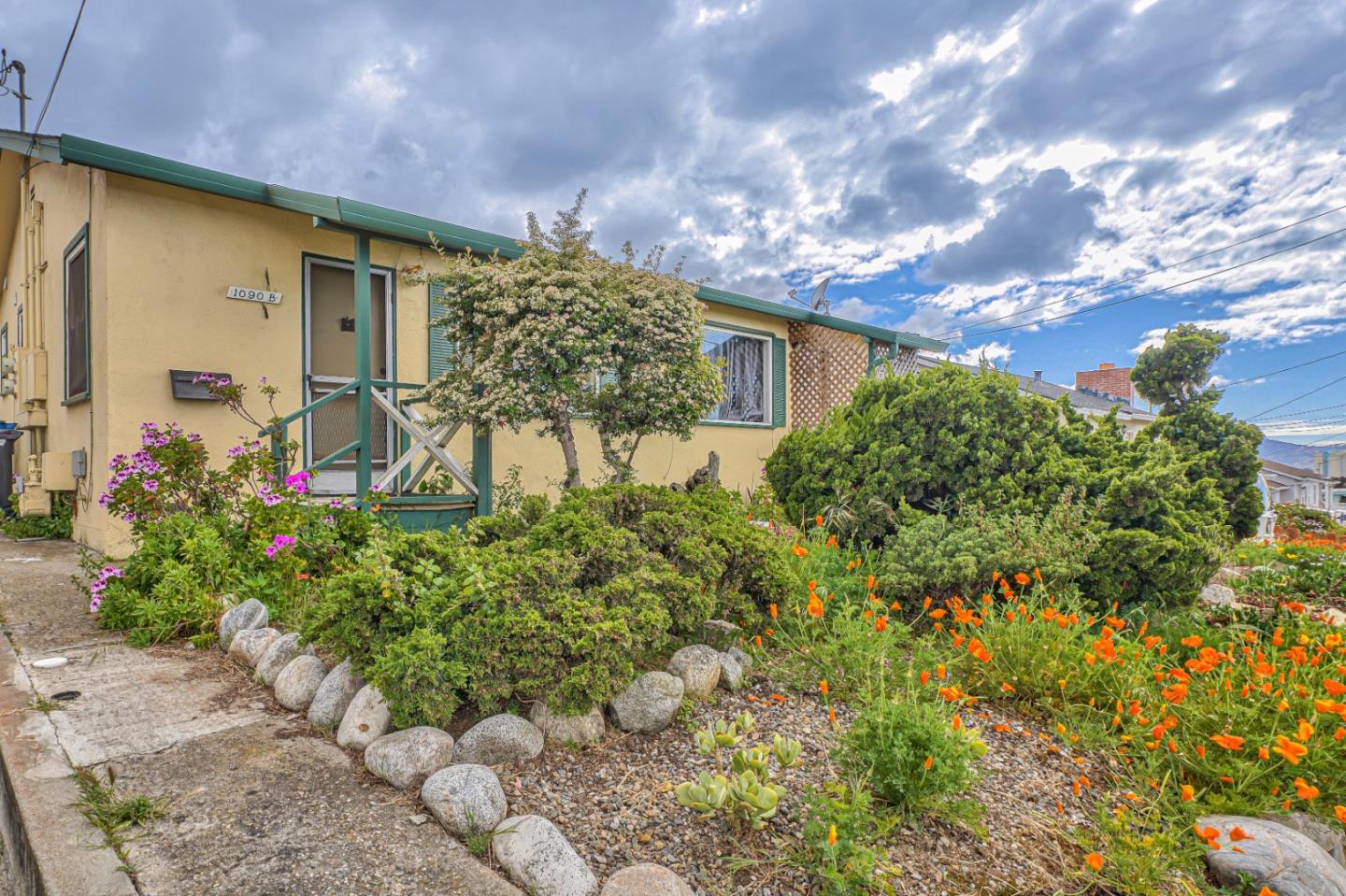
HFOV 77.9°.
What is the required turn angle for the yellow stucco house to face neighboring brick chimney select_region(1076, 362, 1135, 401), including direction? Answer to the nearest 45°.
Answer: approximately 90° to its left

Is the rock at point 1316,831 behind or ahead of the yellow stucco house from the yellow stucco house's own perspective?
ahead

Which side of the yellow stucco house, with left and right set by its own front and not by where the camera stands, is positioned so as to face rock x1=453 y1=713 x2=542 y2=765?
front

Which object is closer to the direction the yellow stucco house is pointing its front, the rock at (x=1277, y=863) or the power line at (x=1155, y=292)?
the rock

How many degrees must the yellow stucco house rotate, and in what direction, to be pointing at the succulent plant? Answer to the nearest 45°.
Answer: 0° — it already faces it

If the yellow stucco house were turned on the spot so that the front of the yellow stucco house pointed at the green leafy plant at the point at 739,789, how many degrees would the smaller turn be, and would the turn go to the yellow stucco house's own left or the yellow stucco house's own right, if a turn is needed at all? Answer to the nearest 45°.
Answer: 0° — it already faces it

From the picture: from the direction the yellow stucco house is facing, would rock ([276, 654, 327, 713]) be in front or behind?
in front

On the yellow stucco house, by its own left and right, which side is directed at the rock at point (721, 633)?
front

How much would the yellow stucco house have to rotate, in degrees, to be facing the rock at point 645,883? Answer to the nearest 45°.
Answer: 0° — it already faces it

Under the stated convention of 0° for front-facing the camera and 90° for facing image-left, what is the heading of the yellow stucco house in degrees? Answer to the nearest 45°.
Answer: approximately 315°

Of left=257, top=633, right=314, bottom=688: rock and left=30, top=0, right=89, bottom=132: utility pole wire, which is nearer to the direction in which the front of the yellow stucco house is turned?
the rock

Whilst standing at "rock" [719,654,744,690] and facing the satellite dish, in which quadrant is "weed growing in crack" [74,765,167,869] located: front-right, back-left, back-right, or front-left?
back-left

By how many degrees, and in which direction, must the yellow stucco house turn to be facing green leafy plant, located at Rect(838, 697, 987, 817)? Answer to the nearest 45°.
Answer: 0° — it already faces it
